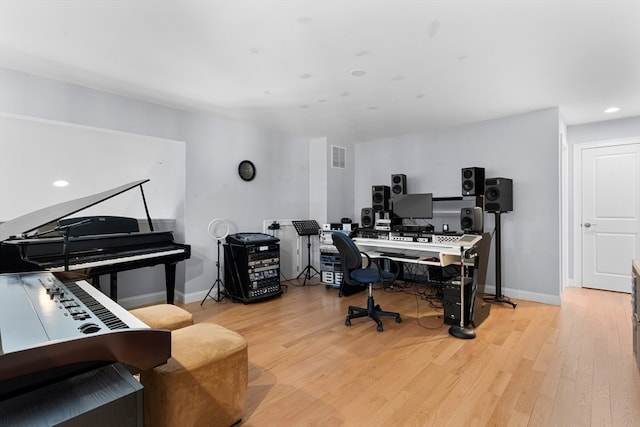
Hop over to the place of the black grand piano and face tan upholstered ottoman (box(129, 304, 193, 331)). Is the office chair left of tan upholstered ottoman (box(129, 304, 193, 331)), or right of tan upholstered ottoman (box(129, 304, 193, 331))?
left

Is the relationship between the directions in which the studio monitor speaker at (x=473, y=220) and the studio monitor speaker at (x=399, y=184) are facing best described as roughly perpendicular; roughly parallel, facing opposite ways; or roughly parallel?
roughly parallel

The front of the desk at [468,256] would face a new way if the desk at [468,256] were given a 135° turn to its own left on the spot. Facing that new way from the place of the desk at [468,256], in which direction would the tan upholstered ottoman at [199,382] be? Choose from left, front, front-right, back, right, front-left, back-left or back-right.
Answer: back-right

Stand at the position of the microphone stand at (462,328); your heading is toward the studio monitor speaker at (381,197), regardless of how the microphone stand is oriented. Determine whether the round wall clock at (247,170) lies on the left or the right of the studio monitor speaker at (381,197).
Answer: left

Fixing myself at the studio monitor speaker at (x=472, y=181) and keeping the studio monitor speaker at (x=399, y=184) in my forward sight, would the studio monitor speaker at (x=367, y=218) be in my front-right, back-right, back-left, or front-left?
front-left

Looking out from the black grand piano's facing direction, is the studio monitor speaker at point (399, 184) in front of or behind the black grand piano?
in front

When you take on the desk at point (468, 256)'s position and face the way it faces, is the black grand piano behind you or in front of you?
in front

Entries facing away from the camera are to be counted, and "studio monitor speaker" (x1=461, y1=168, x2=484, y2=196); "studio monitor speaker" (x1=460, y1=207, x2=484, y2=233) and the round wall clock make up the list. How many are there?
0

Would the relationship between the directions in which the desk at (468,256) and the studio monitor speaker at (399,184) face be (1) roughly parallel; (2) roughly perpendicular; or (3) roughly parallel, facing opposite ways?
roughly parallel

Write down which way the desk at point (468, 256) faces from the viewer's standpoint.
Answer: facing the viewer and to the left of the viewer

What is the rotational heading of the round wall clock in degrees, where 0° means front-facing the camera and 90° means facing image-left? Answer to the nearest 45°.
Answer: approximately 315°

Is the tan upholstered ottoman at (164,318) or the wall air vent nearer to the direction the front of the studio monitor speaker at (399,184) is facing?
the tan upholstered ottoman
